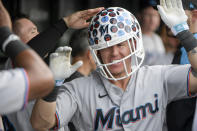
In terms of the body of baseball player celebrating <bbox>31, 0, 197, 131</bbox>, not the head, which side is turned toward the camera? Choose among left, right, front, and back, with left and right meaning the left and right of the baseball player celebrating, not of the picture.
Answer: front
